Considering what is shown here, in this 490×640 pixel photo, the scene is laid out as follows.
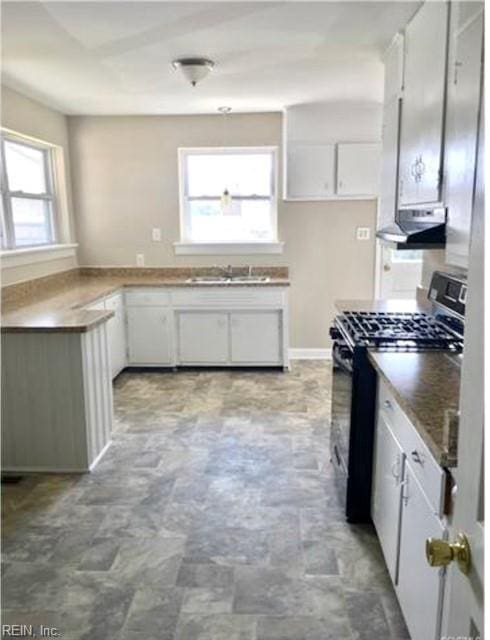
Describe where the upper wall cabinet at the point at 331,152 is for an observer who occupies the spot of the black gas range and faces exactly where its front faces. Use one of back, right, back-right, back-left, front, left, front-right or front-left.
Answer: right

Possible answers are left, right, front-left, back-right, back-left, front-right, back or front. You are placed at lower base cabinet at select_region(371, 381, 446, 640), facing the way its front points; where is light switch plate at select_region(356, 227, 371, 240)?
right

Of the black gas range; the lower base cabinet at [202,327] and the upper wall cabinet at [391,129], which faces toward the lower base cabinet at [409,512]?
the lower base cabinet at [202,327]

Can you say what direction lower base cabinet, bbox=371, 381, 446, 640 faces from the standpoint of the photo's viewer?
facing to the left of the viewer

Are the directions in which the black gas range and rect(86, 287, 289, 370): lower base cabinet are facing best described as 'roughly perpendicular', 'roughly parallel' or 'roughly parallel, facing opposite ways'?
roughly perpendicular

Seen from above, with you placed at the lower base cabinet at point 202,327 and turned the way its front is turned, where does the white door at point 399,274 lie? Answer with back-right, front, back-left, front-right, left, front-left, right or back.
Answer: left

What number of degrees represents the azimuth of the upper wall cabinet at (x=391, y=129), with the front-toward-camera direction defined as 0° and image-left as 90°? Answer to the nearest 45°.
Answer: approximately 90°

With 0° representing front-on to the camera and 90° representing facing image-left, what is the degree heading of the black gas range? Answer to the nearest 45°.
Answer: approximately 90°

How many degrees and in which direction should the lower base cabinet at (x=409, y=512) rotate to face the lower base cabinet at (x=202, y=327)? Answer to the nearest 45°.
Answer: approximately 45° to its right

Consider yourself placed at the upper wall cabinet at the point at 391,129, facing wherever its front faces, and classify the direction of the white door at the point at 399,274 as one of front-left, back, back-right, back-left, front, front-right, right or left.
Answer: right

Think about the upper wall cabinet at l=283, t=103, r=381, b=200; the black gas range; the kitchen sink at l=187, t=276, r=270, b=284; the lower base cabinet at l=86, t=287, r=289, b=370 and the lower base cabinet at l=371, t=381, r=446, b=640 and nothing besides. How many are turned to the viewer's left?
2

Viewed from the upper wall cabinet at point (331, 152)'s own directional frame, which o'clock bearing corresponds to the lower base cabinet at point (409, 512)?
The lower base cabinet is roughly at 12 o'clock from the upper wall cabinet.

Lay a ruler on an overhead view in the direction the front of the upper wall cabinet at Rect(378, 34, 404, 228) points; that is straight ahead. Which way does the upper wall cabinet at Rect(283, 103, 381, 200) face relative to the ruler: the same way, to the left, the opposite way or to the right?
to the left

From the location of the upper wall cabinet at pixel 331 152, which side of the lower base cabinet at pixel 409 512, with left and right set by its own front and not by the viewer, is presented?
right

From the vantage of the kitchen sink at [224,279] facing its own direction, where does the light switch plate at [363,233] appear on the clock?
The light switch plate is roughly at 9 o'clock from the kitchen sink.

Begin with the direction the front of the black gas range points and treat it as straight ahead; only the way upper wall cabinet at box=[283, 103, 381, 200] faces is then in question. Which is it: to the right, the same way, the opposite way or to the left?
to the left
